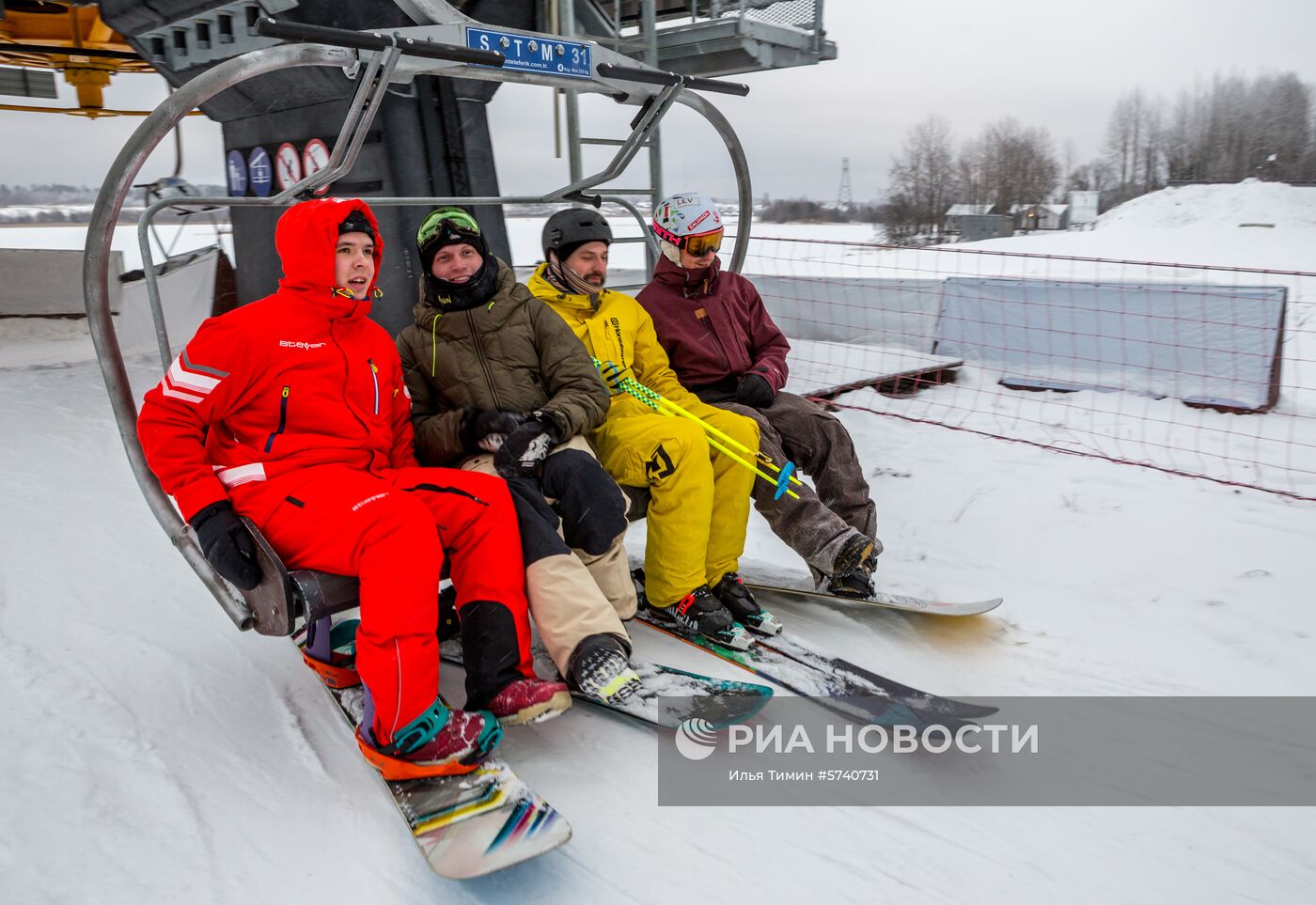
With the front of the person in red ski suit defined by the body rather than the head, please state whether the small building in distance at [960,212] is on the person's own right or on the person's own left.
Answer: on the person's own left

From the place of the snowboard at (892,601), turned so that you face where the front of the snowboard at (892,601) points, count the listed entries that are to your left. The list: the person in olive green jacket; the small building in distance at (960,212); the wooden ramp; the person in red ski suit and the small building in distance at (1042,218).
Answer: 3

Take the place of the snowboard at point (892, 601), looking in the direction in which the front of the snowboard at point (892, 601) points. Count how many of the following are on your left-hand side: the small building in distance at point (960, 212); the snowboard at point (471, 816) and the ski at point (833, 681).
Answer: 1

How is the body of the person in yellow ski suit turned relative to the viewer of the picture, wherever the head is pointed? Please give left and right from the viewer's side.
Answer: facing the viewer and to the right of the viewer

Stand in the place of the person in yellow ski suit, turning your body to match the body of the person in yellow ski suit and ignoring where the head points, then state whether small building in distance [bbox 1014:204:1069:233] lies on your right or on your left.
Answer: on your left

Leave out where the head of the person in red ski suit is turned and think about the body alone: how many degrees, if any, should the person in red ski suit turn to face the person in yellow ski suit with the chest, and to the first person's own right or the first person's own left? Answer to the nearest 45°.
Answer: approximately 90° to the first person's own left

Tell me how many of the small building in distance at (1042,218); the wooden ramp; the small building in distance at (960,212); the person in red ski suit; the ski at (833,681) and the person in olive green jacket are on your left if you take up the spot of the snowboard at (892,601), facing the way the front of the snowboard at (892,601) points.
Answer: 3

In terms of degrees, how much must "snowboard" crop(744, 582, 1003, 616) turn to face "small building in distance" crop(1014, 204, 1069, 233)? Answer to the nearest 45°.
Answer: approximately 90° to its left

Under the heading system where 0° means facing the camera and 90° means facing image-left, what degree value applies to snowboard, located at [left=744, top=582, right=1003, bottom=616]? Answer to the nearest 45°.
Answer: approximately 270°

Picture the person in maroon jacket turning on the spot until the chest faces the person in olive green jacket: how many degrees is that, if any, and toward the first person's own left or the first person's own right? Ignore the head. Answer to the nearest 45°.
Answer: approximately 90° to the first person's own right

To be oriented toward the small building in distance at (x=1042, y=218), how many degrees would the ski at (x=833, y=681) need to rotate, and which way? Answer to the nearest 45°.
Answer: approximately 135° to its left
